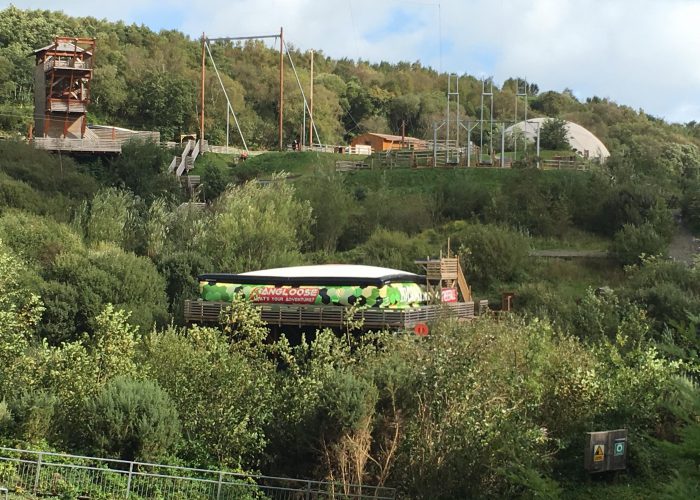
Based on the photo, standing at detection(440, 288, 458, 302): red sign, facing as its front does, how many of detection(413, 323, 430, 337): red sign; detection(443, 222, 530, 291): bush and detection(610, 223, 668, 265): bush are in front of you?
1

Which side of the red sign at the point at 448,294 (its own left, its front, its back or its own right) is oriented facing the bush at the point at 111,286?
right

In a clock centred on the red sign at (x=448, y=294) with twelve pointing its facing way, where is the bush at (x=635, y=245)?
The bush is roughly at 7 o'clock from the red sign.

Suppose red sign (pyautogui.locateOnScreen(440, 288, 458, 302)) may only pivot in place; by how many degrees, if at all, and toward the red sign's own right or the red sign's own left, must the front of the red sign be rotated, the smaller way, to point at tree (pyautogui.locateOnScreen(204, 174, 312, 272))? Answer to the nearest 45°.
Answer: approximately 135° to the red sign's own right

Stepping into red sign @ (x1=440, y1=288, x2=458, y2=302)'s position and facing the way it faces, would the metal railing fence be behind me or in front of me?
in front

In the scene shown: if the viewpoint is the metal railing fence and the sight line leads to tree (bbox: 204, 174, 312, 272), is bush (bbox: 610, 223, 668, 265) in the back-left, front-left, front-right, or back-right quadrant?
front-right

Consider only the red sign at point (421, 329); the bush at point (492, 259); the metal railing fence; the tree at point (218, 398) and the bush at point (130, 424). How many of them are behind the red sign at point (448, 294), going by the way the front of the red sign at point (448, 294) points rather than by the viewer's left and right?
1

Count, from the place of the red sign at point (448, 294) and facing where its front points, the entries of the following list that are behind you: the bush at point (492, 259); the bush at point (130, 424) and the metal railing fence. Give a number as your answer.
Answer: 1

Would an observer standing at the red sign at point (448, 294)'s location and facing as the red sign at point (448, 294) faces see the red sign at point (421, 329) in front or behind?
in front

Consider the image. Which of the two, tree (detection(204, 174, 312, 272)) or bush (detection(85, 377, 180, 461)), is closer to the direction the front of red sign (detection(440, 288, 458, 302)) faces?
the bush

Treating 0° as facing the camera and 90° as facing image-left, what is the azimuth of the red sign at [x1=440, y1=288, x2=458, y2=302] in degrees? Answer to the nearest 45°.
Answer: approximately 0°

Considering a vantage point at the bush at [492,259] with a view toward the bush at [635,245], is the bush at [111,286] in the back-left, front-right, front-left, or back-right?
back-right

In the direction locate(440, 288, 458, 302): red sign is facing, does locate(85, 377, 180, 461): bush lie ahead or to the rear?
ahead

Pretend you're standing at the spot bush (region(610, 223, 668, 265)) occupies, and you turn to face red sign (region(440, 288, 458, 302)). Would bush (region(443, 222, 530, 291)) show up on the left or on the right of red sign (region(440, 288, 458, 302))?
right

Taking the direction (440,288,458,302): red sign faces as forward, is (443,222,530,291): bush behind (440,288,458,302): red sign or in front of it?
behind

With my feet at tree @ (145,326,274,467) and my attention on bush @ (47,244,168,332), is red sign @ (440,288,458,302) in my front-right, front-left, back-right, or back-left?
front-right
